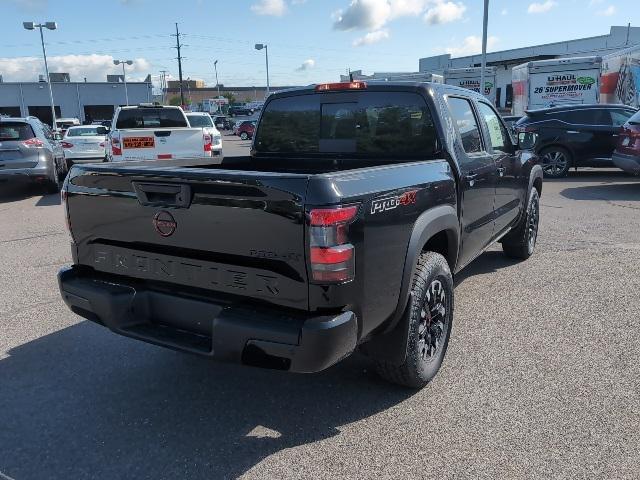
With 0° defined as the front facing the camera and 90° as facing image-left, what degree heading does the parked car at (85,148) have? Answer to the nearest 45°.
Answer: approximately 180°

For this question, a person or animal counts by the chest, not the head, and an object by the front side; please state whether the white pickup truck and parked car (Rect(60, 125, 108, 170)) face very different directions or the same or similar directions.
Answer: same or similar directions

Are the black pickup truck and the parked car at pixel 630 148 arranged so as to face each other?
no

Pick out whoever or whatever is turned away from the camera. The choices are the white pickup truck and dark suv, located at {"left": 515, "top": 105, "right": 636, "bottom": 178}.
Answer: the white pickup truck

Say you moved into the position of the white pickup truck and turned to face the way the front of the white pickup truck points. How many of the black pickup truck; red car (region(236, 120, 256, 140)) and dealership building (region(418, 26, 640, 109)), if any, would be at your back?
1

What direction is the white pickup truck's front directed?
away from the camera

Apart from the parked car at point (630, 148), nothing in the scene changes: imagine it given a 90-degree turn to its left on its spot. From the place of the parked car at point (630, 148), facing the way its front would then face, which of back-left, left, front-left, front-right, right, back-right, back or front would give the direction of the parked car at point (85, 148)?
front-left

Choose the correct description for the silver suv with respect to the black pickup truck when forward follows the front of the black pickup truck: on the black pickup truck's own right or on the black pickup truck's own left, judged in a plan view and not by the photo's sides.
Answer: on the black pickup truck's own left

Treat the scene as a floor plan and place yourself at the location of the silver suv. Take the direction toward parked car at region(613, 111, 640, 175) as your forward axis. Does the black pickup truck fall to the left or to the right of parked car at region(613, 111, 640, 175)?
right

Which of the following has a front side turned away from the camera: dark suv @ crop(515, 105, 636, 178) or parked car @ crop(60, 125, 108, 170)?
the parked car

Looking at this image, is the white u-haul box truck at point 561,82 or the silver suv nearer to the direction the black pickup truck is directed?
the white u-haul box truck

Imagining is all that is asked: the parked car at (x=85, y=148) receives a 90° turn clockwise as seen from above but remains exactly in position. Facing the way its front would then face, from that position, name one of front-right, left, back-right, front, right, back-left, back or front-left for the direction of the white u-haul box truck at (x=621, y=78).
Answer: front

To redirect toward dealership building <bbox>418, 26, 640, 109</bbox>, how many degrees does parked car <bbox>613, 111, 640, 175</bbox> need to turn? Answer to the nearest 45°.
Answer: approximately 45° to its left
